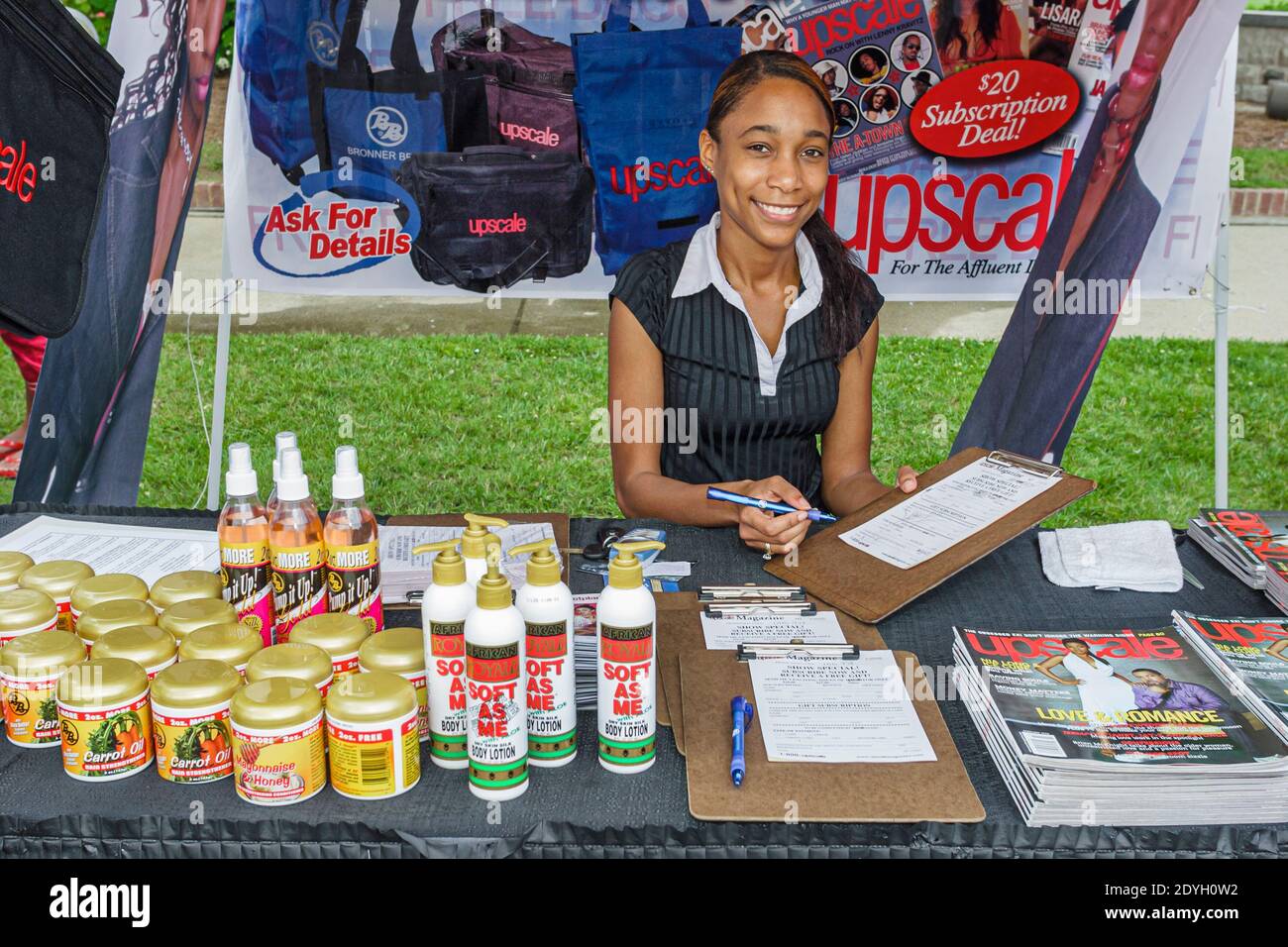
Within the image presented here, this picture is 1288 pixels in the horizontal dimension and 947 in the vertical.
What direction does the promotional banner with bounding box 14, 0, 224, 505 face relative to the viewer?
toward the camera

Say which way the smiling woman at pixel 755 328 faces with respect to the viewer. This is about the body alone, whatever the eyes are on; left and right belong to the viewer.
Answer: facing the viewer

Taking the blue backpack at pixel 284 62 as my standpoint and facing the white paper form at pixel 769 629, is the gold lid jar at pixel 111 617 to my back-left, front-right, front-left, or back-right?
front-right

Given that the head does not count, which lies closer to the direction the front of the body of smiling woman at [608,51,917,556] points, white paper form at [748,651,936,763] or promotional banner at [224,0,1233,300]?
the white paper form

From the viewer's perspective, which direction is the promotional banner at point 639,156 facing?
toward the camera

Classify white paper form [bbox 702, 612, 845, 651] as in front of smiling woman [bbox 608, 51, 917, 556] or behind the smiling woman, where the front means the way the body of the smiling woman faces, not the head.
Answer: in front

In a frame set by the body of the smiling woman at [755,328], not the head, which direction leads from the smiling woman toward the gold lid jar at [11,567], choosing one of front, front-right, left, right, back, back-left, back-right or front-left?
front-right

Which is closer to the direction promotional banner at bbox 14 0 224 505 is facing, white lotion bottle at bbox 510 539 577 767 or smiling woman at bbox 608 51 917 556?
the white lotion bottle

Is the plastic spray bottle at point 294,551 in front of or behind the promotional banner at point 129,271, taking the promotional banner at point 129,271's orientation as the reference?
in front

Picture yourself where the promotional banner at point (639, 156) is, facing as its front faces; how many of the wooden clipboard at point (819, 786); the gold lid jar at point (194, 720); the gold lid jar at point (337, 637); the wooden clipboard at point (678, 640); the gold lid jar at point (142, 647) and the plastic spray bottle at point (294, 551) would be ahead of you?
6

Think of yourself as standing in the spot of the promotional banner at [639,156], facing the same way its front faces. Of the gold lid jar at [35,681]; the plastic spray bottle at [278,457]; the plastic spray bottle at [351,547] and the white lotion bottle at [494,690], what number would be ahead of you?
4

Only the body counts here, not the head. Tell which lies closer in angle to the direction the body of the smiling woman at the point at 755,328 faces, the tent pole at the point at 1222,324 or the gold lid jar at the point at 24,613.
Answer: the gold lid jar

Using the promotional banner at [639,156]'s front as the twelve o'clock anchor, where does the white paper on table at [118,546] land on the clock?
The white paper on table is roughly at 1 o'clock from the promotional banner.

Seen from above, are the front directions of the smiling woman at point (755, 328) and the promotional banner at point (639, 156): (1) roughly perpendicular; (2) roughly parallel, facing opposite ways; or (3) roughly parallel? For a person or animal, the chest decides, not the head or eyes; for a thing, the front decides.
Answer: roughly parallel

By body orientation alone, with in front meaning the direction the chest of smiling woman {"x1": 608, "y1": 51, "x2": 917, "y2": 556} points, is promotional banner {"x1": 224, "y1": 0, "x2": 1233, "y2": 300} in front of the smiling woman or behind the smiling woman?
behind

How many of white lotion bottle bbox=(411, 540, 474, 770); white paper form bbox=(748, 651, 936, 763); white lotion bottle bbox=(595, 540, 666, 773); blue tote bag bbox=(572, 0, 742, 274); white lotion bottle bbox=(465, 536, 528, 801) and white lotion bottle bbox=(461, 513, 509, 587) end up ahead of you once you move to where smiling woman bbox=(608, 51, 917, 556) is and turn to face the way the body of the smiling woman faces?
5

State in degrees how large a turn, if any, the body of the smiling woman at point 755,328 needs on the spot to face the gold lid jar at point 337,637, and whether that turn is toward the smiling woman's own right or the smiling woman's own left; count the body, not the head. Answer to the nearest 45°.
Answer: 0° — they already face it

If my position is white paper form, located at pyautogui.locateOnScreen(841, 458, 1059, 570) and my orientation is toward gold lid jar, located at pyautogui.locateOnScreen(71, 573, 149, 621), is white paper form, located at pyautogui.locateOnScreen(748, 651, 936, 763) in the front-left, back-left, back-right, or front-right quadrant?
front-left

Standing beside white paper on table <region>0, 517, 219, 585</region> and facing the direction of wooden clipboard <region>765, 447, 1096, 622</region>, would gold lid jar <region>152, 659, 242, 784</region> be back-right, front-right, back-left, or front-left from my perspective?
front-right

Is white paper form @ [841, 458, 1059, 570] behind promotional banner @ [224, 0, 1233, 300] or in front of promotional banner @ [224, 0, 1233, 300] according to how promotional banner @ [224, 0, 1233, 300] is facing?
in front

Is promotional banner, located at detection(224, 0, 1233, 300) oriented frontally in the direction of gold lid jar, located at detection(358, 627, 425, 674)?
yes
